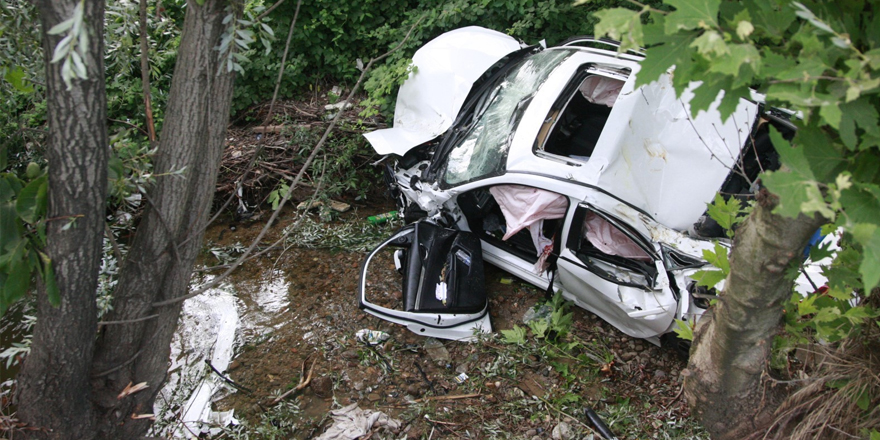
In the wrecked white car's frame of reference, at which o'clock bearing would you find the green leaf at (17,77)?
The green leaf is roughly at 9 o'clock from the wrecked white car.

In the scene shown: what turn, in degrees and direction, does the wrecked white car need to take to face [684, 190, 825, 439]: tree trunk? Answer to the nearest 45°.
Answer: approximately 180°

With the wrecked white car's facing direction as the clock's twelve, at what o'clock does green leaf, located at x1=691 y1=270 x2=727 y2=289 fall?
The green leaf is roughly at 7 o'clock from the wrecked white car.

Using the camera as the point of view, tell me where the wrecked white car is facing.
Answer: facing away from the viewer and to the left of the viewer

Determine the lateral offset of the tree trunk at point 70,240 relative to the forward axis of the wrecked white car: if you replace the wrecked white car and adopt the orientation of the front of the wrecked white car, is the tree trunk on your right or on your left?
on your left
